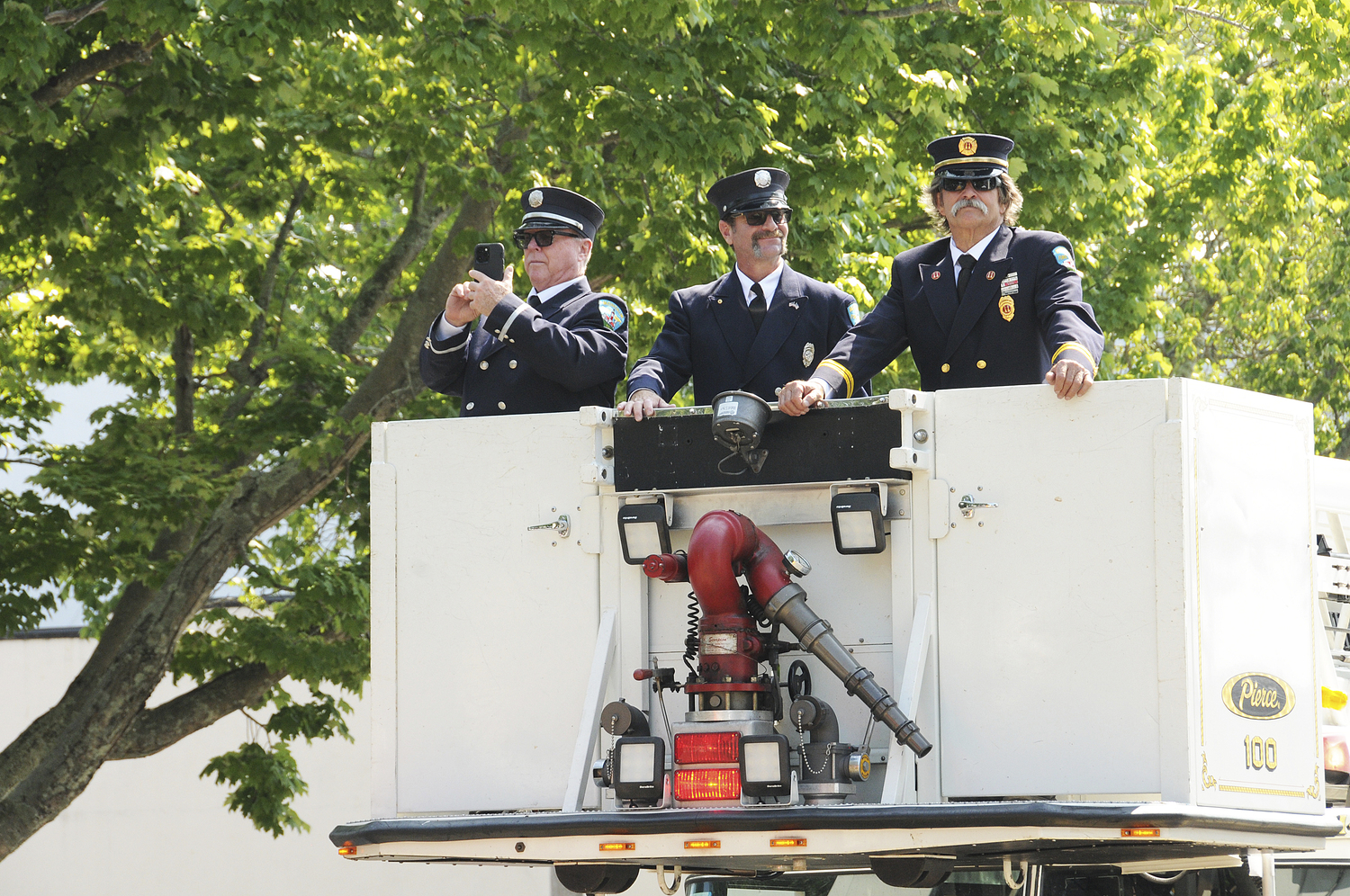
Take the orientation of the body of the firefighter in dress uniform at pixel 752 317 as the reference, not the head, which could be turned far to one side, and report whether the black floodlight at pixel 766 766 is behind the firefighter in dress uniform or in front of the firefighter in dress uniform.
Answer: in front

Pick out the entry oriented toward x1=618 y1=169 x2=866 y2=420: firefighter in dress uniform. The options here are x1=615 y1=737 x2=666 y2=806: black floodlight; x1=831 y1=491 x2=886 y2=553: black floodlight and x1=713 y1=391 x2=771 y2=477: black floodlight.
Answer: x1=713 y1=391 x2=771 y2=477: black floodlight

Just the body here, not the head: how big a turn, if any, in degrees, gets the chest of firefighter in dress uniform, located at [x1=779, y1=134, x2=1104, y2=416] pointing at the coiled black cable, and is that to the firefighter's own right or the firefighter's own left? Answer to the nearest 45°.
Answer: approximately 45° to the firefighter's own right

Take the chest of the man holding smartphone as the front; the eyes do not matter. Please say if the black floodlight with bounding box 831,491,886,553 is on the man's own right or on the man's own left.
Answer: on the man's own left

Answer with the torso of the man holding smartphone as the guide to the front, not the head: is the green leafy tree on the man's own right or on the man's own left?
on the man's own right

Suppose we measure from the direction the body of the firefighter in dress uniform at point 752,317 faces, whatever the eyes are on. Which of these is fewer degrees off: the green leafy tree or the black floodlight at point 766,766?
the black floodlight
